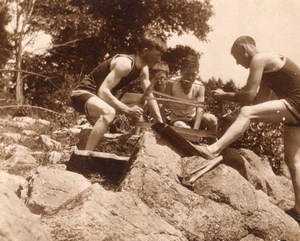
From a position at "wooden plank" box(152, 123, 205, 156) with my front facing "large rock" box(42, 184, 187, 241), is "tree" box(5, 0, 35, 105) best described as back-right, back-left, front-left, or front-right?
back-right

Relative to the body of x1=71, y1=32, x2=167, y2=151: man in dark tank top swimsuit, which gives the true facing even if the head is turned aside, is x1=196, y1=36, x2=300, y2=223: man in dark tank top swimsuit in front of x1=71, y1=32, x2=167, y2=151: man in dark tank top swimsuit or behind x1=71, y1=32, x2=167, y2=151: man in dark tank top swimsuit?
in front

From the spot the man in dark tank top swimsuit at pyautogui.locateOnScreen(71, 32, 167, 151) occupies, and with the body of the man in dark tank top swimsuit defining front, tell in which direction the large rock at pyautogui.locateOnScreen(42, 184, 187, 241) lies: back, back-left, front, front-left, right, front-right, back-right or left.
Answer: right

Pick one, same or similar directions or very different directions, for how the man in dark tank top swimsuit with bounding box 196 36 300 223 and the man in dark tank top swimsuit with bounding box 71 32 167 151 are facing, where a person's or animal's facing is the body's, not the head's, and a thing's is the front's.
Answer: very different directions

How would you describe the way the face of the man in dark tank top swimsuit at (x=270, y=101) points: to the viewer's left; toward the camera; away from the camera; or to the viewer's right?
to the viewer's left

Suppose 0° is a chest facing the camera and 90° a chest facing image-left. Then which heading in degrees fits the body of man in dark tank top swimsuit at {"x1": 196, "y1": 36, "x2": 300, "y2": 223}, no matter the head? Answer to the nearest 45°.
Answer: approximately 90°

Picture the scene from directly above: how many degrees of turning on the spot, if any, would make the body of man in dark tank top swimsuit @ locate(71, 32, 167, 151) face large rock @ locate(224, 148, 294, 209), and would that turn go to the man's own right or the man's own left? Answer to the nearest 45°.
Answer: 0° — they already face it

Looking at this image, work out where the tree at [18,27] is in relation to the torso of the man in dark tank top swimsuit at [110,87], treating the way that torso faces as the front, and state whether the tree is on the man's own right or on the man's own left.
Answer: on the man's own left

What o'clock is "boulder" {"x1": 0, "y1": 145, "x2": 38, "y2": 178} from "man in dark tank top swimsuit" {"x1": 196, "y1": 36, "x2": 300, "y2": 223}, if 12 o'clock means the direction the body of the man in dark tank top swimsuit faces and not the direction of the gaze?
The boulder is roughly at 12 o'clock from the man in dark tank top swimsuit.

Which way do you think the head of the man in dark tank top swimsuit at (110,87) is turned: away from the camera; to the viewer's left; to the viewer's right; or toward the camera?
to the viewer's right

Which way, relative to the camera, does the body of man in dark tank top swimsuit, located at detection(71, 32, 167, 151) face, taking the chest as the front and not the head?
to the viewer's right

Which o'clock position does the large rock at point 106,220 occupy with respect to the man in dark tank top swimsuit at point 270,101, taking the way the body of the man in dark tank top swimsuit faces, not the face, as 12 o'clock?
The large rock is roughly at 10 o'clock from the man in dark tank top swimsuit.
